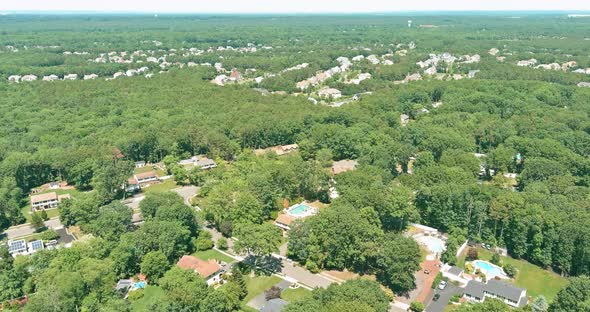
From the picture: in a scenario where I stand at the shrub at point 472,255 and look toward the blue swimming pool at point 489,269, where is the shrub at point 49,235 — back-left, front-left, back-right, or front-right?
back-right

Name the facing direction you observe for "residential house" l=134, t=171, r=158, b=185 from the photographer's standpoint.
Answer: facing the viewer and to the right of the viewer

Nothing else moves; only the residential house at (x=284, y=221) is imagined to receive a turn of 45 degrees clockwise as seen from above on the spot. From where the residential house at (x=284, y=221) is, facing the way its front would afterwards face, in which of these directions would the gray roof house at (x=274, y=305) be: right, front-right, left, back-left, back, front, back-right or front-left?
left

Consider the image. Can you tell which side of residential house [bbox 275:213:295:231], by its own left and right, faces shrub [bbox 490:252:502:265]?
left

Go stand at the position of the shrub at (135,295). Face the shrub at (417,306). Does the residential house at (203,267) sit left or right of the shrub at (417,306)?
left

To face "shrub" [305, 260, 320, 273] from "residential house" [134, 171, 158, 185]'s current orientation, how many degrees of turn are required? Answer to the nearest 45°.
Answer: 0° — it already faces it

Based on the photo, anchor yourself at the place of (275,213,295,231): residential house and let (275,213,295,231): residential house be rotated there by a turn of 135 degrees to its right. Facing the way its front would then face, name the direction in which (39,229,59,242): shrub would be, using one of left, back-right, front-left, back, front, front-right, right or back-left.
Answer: left

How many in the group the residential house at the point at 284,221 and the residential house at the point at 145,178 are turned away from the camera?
0

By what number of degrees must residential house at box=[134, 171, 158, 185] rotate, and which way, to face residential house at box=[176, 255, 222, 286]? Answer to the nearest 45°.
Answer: approximately 45° to its right

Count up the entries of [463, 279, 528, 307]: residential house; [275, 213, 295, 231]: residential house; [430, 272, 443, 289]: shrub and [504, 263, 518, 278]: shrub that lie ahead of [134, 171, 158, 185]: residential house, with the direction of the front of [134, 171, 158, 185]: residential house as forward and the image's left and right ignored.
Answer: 4

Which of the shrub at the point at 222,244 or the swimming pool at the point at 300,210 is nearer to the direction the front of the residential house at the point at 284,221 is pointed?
the shrub

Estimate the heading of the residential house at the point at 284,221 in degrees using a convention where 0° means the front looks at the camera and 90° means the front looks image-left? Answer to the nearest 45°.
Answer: approximately 45°

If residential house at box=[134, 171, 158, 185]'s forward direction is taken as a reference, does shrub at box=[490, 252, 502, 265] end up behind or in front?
in front
